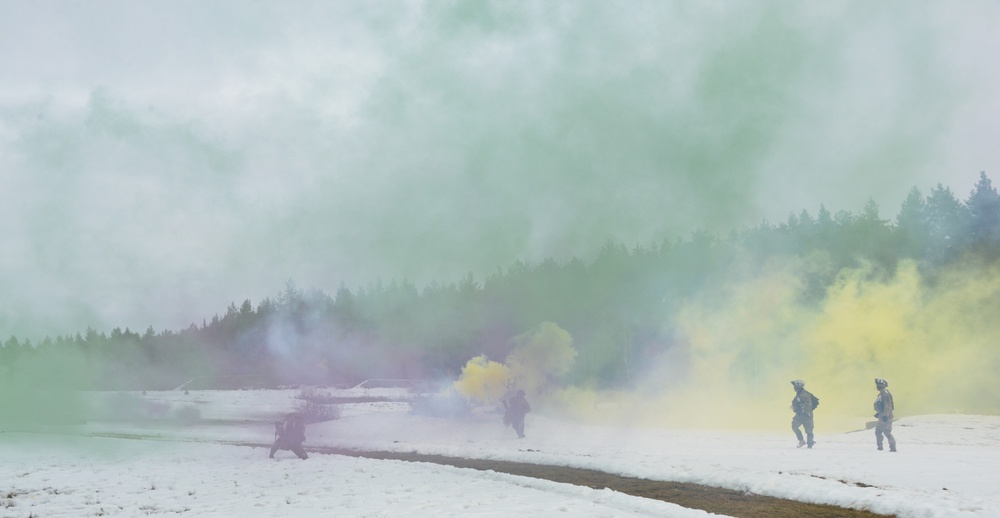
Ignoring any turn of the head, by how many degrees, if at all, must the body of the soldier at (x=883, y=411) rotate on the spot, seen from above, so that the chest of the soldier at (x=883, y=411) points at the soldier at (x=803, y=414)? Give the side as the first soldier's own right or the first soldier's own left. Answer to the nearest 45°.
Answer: approximately 45° to the first soldier's own right

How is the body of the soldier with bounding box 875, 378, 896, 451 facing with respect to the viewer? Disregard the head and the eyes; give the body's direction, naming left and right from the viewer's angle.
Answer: facing to the left of the viewer

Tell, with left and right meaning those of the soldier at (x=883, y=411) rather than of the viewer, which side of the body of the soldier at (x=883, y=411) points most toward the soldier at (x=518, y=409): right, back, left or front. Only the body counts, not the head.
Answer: front

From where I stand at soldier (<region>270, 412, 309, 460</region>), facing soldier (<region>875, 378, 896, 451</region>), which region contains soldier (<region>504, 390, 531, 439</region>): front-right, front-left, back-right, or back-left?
front-left
